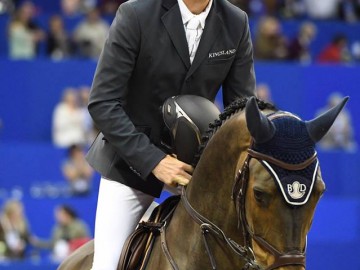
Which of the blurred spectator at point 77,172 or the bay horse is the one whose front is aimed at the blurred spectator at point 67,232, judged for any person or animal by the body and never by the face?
the blurred spectator at point 77,172

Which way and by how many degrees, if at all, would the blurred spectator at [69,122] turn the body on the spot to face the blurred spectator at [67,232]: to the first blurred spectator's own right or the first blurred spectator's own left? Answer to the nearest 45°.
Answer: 0° — they already face them

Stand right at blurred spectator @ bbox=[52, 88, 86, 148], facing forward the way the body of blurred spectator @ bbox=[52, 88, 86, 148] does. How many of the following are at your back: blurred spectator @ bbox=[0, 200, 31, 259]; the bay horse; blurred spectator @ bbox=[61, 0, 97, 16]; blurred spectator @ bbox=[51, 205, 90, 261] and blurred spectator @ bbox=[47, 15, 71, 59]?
2

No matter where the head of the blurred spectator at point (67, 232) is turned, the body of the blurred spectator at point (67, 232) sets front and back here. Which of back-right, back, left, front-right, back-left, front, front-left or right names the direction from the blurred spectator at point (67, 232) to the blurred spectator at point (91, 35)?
back-right

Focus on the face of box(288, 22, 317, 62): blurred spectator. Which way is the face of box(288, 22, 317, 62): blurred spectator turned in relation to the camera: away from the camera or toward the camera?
toward the camera

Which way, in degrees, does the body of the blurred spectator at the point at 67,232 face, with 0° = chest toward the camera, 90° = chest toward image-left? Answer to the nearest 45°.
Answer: approximately 45°

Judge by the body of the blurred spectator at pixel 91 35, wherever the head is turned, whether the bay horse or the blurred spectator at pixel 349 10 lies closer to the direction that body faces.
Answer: the bay horse

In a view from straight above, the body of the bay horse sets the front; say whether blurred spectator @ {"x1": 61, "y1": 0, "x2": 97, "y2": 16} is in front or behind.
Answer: behind

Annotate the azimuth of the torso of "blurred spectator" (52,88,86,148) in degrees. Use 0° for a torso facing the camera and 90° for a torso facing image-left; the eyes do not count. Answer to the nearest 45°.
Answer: approximately 0°

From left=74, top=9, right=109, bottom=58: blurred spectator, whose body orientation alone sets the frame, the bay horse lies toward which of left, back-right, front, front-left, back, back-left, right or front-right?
front

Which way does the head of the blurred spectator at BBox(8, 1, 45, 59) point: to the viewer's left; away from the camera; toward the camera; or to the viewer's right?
toward the camera

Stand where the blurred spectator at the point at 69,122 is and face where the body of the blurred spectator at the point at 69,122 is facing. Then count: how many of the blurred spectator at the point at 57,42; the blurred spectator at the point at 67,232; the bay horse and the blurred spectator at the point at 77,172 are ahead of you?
3

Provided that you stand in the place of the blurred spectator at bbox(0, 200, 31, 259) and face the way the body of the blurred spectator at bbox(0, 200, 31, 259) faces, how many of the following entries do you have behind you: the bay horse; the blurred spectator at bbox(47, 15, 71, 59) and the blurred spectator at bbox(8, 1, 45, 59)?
2

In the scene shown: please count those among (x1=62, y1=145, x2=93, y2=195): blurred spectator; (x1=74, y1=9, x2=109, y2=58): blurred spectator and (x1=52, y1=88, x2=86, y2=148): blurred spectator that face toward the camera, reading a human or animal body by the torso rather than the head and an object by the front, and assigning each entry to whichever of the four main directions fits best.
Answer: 3

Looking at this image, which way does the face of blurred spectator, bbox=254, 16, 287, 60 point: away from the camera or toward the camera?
toward the camera

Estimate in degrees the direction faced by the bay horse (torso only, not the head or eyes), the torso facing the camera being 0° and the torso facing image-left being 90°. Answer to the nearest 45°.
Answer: approximately 315°
